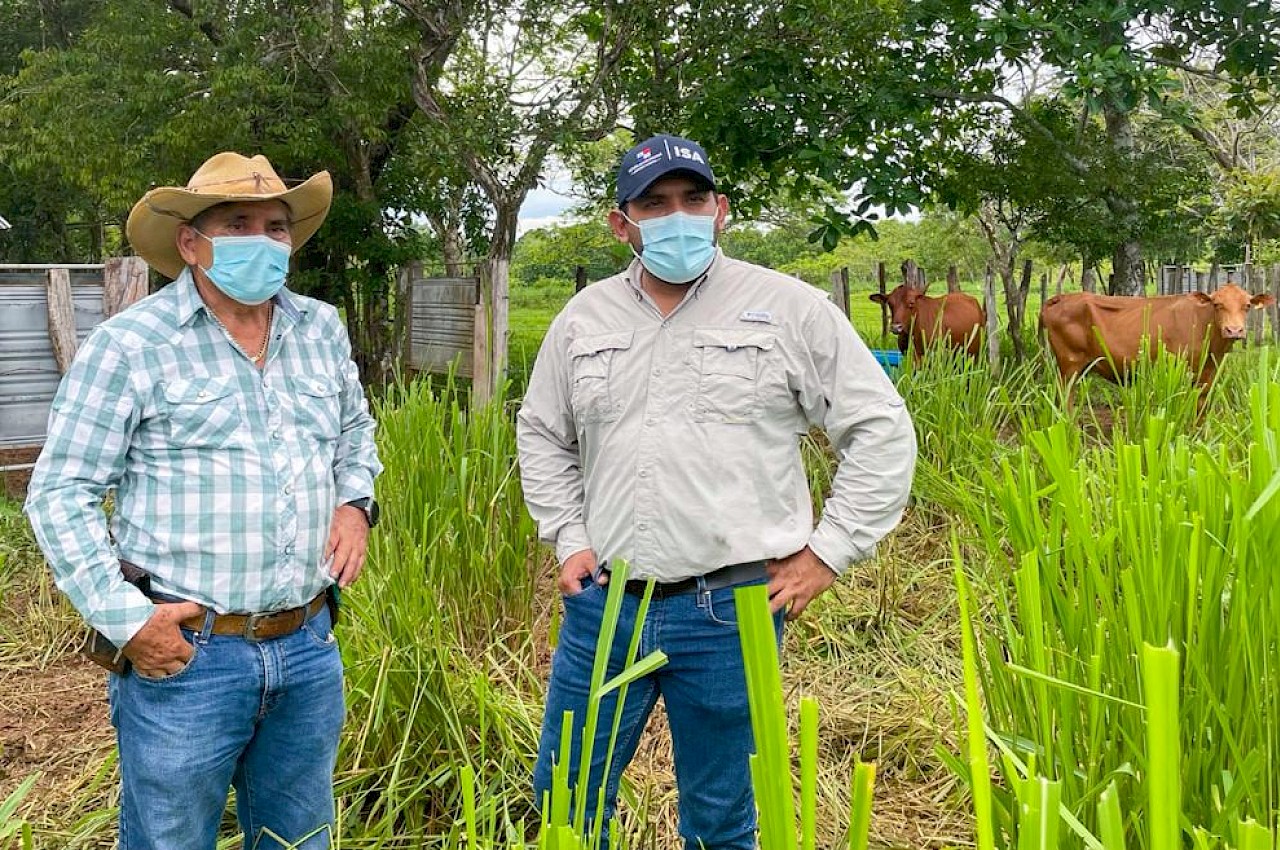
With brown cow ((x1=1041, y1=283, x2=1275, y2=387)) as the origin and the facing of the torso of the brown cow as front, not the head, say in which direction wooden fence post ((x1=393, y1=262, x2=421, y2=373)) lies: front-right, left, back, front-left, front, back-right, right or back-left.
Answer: back

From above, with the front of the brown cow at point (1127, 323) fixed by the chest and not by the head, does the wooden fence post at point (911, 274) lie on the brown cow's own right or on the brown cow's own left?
on the brown cow's own left

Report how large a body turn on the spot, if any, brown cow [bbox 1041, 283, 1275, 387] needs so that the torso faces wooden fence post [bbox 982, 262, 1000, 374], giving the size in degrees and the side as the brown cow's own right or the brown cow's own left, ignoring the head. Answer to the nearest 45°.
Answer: approximately 135° to the brown cow's own left

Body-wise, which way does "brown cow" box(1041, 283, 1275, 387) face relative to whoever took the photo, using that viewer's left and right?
facing to the right of the viewer

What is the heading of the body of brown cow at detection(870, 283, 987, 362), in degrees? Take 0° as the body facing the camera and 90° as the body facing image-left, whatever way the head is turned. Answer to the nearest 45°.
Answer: approximately 45°

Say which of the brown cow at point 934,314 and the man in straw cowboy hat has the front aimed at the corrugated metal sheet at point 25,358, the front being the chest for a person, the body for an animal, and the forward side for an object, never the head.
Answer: the brown cow

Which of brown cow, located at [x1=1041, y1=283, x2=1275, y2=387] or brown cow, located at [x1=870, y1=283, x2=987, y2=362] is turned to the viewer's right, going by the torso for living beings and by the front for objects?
brown cow, located at [x1=1041, y1=283, x2=1275, y2=387]

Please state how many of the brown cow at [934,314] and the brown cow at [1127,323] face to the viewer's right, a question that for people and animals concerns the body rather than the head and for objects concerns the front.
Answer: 1

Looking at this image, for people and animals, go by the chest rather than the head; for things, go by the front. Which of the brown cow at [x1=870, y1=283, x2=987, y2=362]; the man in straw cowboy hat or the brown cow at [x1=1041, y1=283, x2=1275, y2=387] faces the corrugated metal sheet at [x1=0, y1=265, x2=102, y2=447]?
the brown cow at [x1=870, y1=283, x2=987, y2=362]

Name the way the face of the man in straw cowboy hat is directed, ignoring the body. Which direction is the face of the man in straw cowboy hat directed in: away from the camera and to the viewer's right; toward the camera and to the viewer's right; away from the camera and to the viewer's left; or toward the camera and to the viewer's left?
toward the camera and to the viewer's right

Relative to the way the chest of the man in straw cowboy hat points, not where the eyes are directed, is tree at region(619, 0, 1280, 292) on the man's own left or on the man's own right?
on the man's own left

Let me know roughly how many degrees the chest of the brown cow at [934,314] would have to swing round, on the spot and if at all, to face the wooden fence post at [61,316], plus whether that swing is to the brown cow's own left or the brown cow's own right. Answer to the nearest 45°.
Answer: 0° — it already faces it

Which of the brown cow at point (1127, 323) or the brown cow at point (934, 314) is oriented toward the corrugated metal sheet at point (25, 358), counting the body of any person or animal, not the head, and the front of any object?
the brown cow at point (934, 314)

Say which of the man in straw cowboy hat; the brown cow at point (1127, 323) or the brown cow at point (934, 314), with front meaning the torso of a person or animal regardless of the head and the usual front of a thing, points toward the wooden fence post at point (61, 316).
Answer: the brown cow at point (934, 314)

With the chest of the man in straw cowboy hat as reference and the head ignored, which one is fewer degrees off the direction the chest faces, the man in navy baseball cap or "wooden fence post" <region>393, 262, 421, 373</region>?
the man in navy baseball cap
